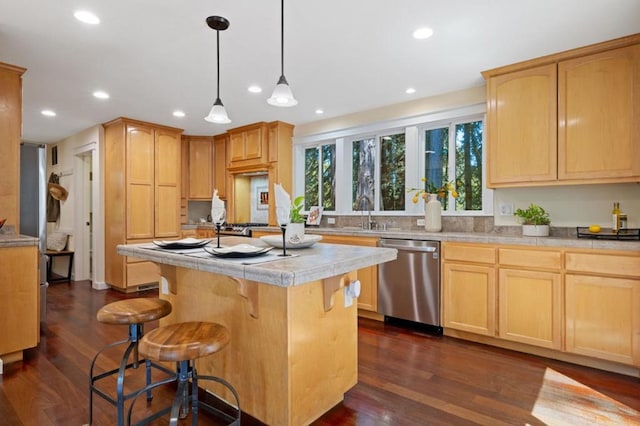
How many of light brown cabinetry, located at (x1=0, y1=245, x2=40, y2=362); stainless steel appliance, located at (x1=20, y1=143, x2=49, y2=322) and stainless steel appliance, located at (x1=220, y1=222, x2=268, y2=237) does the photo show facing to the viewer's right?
2

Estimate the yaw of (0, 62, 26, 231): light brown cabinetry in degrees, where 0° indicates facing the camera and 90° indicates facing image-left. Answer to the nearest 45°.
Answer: approximately 270°

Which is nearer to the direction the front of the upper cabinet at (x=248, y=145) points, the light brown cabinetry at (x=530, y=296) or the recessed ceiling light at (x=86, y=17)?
the recessed ceiling light

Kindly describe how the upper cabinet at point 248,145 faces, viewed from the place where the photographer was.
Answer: facing the viewer and to the left of the viewer

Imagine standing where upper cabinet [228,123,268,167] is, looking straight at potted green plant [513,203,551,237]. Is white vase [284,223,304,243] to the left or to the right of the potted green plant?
right

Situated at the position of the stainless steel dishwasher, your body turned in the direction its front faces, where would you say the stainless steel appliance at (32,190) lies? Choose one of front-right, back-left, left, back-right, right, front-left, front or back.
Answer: front-right

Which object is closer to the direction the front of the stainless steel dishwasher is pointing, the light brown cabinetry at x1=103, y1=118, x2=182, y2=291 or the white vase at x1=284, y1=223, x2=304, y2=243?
the white vase

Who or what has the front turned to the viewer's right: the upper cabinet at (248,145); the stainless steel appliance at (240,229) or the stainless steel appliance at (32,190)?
the stainless steel appliance at (32,190)

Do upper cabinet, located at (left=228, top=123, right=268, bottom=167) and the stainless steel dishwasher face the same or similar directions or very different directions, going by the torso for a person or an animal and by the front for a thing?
same or similar directions

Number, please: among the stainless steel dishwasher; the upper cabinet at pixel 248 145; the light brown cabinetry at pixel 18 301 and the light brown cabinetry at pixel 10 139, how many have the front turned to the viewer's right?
2

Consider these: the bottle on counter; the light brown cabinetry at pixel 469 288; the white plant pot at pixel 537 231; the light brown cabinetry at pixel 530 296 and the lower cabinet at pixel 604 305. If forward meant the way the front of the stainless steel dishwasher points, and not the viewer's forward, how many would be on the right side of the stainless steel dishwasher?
0

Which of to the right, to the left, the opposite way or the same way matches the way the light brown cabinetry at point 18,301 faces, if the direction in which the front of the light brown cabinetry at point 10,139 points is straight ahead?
the same way

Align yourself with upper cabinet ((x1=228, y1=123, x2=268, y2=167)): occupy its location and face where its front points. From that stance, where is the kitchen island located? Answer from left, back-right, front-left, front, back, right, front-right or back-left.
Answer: front-left

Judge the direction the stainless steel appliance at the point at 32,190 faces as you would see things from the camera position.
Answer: facing to the right of the viewer

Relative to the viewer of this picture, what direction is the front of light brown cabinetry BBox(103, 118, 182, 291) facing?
facing the viewer and to the right of the viewer

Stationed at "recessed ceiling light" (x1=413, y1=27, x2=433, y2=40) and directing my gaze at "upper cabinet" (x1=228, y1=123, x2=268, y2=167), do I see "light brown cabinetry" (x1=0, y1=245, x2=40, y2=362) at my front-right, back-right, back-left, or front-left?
front-left
